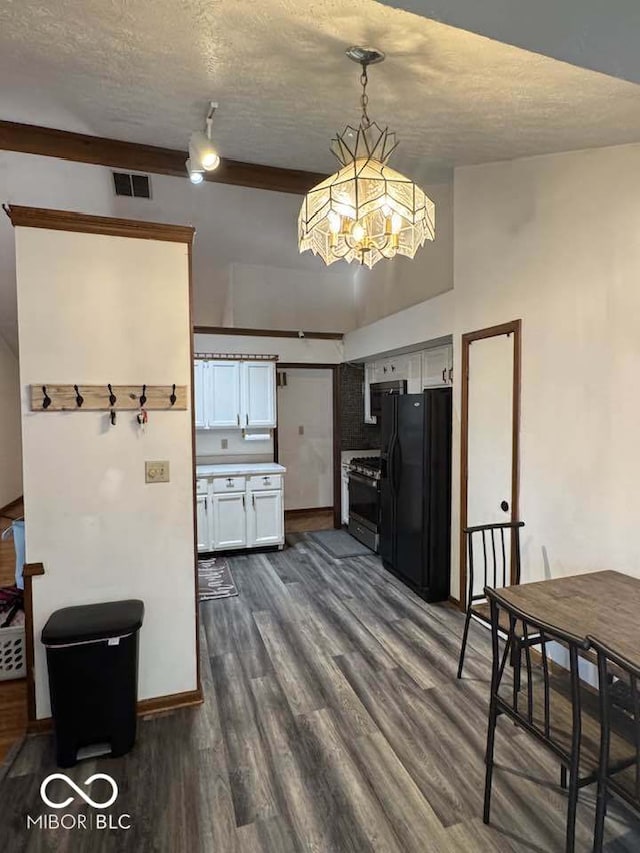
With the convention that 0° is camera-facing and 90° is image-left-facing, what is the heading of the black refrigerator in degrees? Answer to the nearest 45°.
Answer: approximately 45°

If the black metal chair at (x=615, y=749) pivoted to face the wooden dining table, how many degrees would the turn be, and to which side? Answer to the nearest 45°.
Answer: approximately 45° to its left

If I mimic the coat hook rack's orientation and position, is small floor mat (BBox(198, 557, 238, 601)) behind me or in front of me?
behind

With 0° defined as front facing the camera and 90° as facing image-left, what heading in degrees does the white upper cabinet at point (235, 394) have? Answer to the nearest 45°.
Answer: approximately 0°

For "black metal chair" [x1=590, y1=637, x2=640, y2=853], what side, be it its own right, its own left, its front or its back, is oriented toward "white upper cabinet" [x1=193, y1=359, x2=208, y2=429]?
left

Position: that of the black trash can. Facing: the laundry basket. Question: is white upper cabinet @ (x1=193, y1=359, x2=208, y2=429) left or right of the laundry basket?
right

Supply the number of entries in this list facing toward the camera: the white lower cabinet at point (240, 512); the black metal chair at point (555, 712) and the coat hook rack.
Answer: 2
